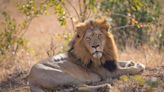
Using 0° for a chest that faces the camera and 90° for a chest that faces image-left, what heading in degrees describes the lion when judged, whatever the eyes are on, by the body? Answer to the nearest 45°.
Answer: approximately 270°
